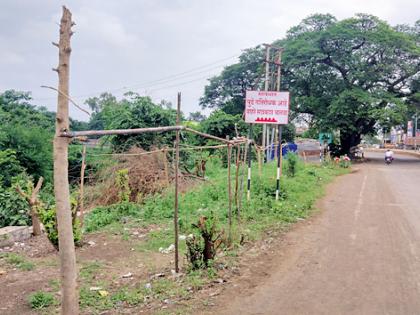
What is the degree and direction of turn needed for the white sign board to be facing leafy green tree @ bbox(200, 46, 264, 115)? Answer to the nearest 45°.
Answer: approximately 180°

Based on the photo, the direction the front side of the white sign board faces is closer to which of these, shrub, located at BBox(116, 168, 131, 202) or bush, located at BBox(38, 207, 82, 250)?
the bush

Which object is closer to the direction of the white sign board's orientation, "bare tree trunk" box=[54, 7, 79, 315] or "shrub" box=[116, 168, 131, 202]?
the bare tree trunk

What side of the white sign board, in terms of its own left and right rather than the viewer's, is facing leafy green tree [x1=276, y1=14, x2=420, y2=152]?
back

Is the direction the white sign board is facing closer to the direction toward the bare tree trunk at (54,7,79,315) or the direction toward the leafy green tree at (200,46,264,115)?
the bare tree trunk

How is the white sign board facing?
toward the camera

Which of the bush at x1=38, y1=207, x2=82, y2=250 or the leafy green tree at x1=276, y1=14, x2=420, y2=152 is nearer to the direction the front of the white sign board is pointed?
the bush

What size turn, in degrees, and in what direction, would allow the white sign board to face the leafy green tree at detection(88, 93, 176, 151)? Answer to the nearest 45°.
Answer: approximately 135° to its right

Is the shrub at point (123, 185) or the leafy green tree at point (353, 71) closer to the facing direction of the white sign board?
the shrub

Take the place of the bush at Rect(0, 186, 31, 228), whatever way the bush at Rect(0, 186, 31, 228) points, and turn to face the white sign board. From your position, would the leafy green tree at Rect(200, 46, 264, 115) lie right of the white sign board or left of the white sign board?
left

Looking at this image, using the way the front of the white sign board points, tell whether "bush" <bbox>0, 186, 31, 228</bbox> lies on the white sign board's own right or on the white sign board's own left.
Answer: on the white sign board's own right

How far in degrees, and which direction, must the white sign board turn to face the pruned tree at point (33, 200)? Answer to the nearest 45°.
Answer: approximately 45° to its right

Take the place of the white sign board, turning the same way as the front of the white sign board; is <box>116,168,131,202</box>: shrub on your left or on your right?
on your right

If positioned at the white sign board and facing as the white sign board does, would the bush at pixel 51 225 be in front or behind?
in front

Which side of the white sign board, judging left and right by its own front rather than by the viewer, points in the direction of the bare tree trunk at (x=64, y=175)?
front
